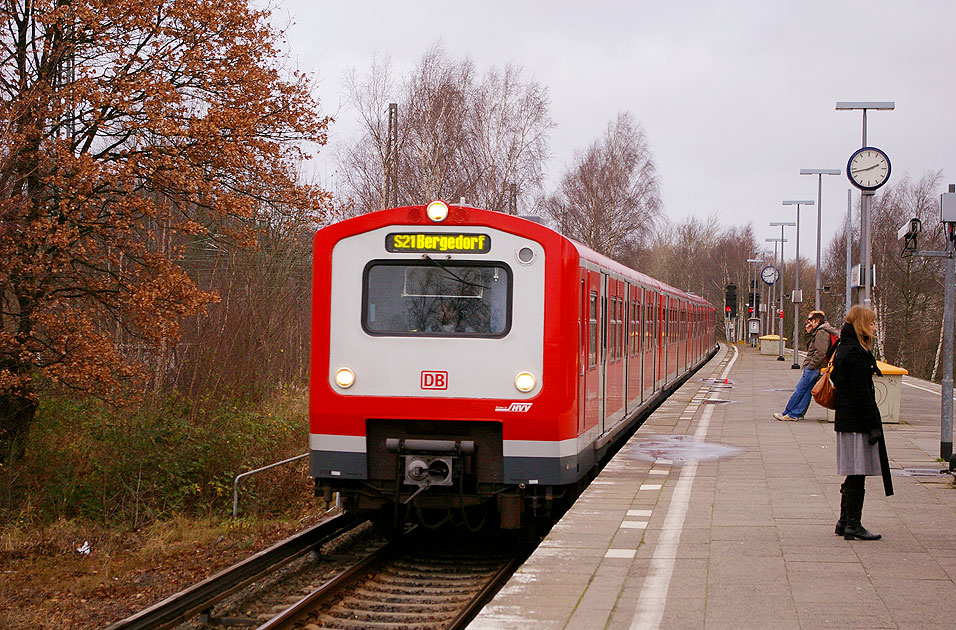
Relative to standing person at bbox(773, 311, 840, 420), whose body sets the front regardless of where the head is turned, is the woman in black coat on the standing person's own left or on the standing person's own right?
on the standing person's own left

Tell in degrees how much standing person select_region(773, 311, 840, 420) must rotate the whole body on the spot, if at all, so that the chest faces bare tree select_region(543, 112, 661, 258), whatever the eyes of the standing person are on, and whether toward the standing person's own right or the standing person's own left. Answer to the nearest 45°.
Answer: approximately 90° to the standing person's own right

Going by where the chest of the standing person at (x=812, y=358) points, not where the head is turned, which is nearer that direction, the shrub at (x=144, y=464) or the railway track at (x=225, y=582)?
the shrub

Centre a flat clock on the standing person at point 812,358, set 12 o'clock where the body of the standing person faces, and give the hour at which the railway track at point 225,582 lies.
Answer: The railway track is roughly at 10 o'clock from the standing person.

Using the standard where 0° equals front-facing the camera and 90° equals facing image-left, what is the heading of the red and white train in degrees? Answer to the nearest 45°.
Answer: approximately 45°

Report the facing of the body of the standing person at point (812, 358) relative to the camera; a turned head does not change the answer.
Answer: to the viewer's left
